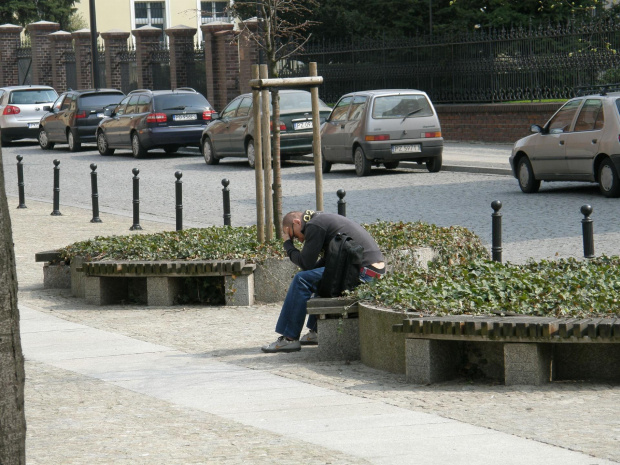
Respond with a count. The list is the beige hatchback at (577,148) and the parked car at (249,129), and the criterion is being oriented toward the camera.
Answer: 0

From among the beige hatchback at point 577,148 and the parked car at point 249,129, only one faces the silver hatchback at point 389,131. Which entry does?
the beige hatchback at point 577,148

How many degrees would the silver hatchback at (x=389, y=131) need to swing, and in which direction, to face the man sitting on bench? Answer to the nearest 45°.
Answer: approximately 135° to its left

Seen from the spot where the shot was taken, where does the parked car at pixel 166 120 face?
facing away from the viewer and to the left of the viewer

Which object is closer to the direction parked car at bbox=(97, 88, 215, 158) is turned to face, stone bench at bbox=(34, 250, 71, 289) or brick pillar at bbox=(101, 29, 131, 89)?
the brick pillar

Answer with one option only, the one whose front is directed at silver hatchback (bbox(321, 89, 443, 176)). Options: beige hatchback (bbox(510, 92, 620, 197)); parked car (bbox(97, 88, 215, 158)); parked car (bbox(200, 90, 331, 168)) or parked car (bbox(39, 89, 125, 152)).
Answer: beige hatchback (bbox(510, 92, 620, 197))

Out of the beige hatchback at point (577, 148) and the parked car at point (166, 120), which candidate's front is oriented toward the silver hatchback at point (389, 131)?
the beige hatchback at point (577, 148)

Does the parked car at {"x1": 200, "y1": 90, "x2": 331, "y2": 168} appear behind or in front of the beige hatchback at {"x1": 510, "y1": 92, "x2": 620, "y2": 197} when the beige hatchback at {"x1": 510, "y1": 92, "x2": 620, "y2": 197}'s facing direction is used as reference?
in front

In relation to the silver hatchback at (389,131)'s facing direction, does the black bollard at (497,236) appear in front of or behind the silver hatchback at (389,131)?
behind

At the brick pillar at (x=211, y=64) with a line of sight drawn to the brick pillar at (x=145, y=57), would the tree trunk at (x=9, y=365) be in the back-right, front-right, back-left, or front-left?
back-left

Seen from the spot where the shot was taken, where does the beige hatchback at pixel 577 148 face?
facing away from the viewer and to the left of the viewer
